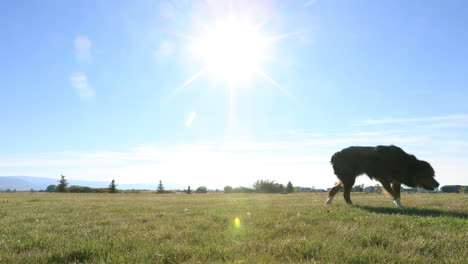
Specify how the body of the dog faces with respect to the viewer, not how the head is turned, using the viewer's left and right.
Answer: facing to the right of the viewer
